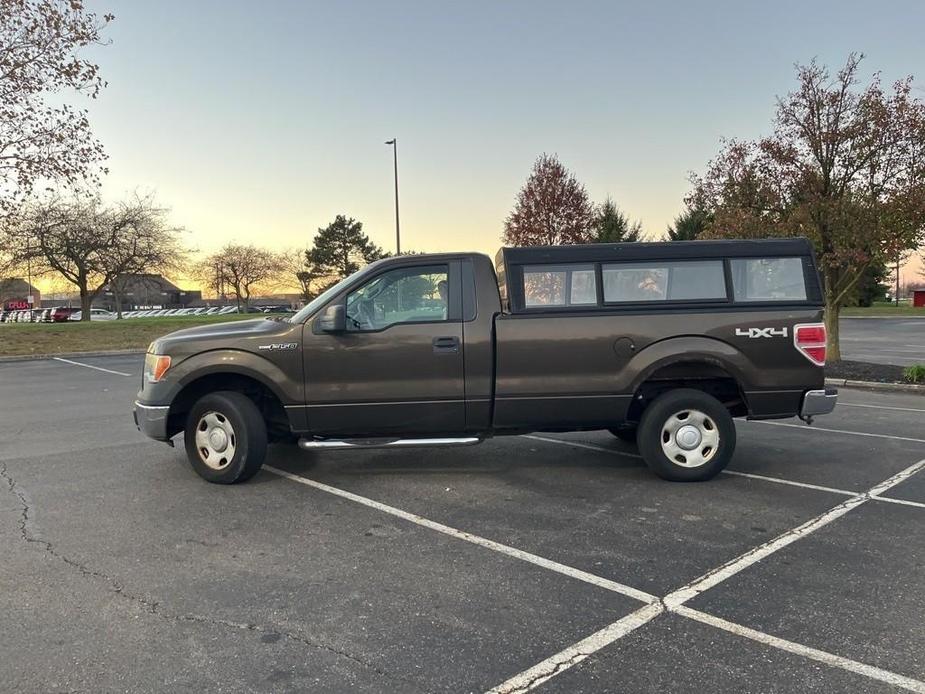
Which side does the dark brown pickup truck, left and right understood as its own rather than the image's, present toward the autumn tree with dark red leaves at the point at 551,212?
right

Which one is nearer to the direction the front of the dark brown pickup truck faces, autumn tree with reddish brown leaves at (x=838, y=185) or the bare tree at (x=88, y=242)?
the bare tree

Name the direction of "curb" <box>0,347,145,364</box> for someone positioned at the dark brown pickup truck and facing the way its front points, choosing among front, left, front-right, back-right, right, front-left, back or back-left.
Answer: front-right

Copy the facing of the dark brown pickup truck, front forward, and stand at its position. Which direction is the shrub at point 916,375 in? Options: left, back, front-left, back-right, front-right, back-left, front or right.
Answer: back-right

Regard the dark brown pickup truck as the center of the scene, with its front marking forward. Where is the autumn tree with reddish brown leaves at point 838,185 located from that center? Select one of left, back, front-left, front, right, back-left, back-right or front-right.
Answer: back-right

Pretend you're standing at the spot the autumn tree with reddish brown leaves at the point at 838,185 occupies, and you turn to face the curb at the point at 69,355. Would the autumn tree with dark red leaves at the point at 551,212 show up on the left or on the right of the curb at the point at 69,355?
right

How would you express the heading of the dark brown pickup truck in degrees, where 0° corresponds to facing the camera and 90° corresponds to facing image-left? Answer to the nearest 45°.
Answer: approximately 90°

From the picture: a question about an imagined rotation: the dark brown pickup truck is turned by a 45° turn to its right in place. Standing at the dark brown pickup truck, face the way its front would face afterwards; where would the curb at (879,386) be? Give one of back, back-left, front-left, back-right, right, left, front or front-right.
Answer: right
